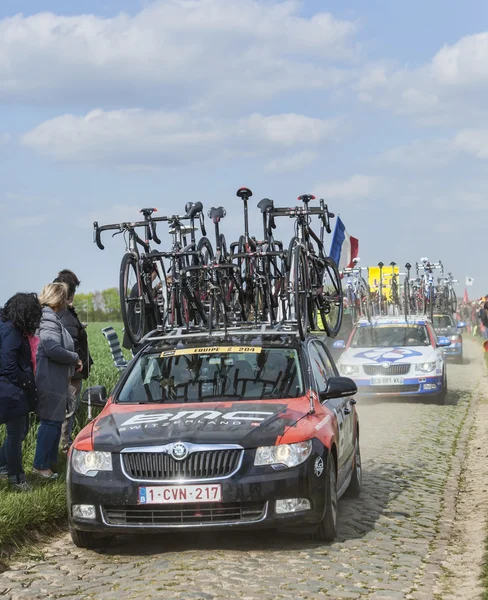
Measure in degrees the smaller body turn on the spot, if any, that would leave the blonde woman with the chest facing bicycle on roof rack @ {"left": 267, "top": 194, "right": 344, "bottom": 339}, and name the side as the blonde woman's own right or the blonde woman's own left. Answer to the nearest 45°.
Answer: approximately 45° to the blonde woman's own left

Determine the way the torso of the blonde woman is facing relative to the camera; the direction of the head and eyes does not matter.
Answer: to the viewer's right

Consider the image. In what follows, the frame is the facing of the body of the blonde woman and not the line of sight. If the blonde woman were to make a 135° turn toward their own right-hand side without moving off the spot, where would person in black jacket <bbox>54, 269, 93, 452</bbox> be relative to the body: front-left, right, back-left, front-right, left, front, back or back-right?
back-right

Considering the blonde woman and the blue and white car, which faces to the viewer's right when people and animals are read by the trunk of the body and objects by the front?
the blonde woman

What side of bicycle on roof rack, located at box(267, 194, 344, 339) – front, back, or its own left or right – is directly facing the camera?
front

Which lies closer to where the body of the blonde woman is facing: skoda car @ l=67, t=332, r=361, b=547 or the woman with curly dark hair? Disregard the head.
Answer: the skoda car

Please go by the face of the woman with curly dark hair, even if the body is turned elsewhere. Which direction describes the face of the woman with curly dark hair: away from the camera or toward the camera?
away from the camera

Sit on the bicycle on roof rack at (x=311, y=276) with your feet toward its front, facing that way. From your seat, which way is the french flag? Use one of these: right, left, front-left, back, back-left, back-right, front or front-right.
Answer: back

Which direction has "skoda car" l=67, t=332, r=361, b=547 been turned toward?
toward the camera

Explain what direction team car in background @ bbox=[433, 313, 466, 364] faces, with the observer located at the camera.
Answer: facing the viewer

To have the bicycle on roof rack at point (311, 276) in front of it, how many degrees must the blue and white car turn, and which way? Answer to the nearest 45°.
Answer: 0° — it already faces it
